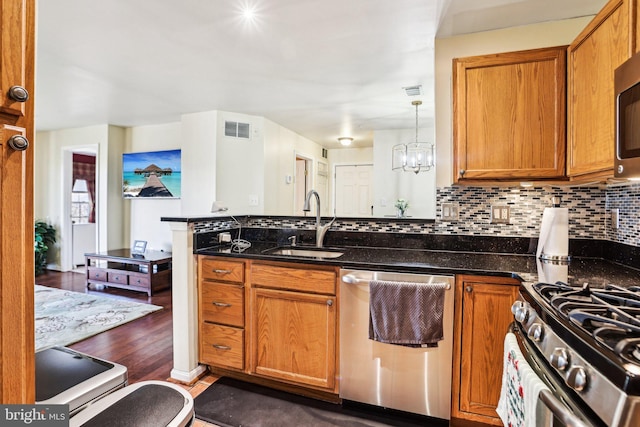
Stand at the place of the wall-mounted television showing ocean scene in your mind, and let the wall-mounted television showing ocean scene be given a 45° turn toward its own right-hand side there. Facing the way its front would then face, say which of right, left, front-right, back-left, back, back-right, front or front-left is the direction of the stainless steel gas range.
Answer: left

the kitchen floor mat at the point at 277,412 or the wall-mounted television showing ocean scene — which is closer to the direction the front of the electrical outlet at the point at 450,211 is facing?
the kitchen floor mat

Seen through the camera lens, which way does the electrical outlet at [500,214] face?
facing the viewer

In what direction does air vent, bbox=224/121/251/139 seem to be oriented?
toward the camera

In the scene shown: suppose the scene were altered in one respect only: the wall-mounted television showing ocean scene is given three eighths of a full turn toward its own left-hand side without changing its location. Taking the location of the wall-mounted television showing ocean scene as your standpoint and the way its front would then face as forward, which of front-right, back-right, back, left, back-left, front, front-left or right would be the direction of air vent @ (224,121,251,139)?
front-right

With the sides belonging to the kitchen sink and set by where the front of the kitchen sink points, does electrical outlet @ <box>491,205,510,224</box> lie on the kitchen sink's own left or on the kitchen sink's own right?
on the kitchen sink's own left

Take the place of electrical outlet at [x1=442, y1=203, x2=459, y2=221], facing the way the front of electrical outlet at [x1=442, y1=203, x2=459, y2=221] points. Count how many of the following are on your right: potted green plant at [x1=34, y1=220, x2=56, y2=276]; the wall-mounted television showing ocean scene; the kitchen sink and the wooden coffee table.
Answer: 4

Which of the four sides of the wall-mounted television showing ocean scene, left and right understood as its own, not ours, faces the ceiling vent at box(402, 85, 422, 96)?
left

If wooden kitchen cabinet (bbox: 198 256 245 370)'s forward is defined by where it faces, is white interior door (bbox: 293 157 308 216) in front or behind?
behind

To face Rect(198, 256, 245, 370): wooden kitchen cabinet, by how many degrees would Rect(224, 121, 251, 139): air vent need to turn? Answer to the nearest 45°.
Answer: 0° — it already faces it

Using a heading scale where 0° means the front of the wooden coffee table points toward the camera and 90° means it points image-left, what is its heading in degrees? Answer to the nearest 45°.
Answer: approximately 45°

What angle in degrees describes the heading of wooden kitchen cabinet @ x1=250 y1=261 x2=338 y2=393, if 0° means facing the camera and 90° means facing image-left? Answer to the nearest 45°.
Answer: approximately 45°

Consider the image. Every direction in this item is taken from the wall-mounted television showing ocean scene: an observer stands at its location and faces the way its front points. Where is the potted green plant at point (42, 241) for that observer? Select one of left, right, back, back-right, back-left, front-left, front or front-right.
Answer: right

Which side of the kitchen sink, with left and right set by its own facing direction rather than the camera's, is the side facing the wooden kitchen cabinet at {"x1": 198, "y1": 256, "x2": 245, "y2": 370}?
right
